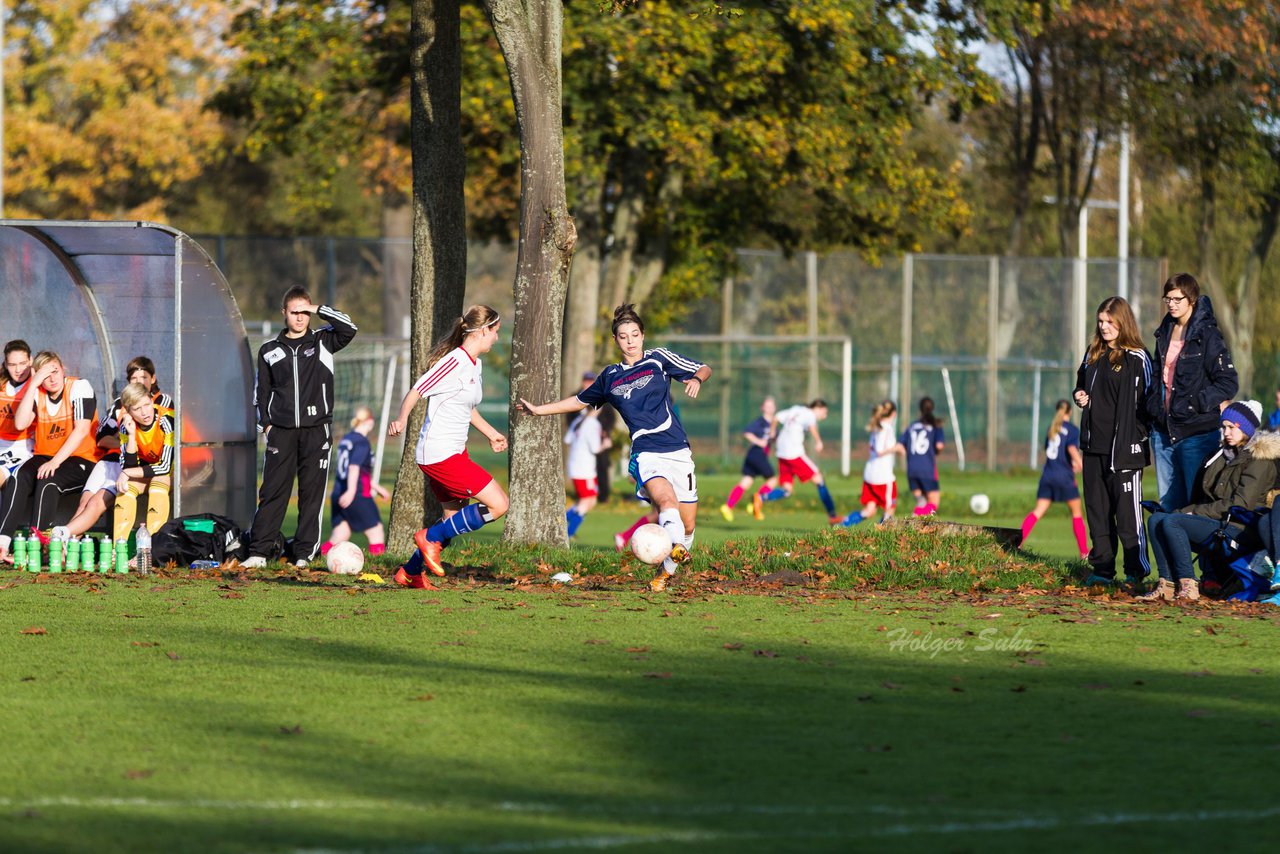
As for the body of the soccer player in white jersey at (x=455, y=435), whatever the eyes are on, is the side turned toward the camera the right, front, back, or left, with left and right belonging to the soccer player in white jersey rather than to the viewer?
right

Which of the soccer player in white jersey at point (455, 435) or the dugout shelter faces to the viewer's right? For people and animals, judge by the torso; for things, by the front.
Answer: the soccer player in white jersey

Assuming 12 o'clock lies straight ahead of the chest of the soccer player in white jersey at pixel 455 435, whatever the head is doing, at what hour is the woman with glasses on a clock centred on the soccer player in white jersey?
The woman with glasses is roughly at 12 o'clock from the soccer player in white jersey.

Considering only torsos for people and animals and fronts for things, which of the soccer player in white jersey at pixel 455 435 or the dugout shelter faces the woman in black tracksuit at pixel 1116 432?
the soccer player in white jersey

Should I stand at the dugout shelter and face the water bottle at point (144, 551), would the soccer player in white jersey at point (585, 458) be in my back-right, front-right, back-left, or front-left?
back-left

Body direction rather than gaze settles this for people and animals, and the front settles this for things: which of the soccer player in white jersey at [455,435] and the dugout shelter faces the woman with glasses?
the soccer player in white jersey

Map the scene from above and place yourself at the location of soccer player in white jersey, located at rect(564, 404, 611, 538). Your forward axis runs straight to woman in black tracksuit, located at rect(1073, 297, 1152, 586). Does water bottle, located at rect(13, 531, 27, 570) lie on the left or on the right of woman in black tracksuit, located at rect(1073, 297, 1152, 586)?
right

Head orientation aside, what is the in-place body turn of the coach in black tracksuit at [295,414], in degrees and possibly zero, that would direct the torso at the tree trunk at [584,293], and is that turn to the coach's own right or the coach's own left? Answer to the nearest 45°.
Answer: approximately 180°

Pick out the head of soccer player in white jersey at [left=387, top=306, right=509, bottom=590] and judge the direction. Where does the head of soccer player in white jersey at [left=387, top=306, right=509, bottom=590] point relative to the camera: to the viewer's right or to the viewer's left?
to the viewer's right

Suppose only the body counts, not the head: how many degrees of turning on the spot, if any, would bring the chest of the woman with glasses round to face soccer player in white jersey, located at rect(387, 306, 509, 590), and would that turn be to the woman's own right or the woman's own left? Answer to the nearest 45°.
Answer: approximately 45° to the woman's own right
